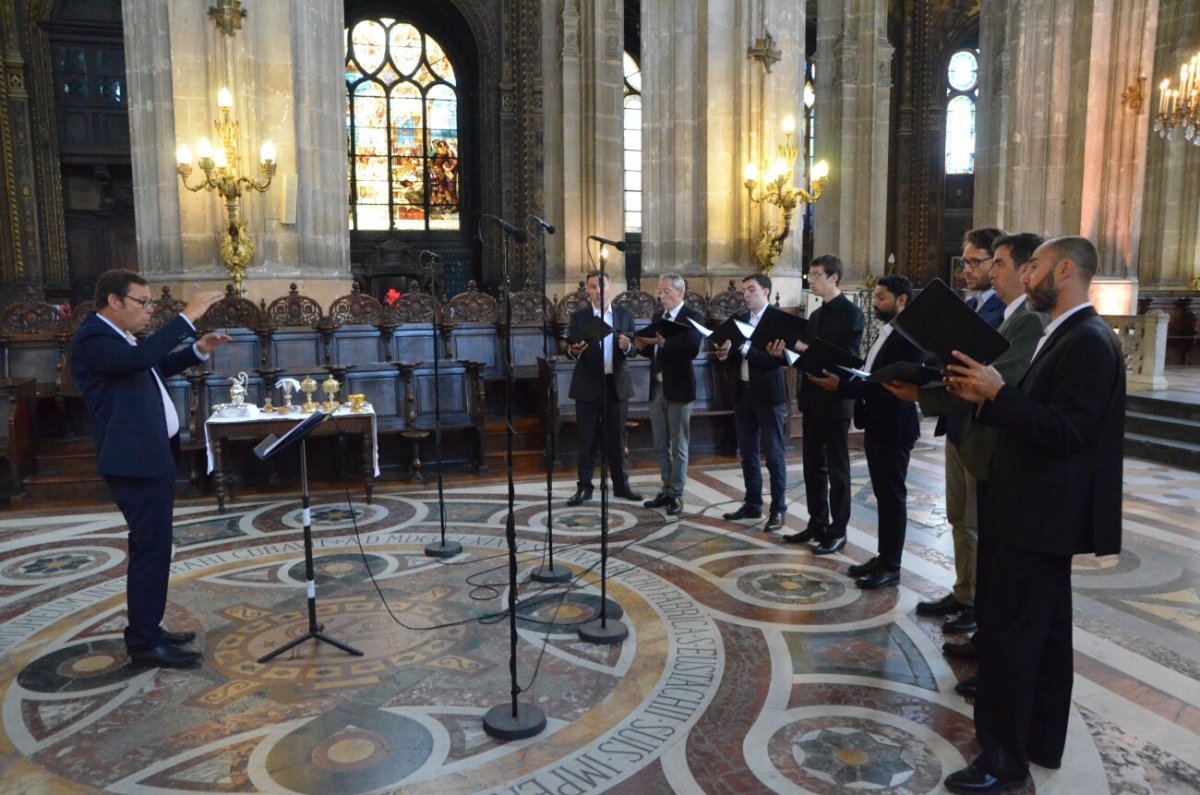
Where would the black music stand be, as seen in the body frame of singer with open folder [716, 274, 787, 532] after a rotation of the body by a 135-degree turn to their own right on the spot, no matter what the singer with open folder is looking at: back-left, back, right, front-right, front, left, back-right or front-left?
back-left

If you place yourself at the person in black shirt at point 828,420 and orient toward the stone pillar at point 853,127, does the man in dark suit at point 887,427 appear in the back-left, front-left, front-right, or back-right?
back-right

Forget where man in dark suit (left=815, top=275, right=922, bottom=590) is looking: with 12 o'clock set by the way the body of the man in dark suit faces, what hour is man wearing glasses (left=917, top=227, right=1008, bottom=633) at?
The man wearing glasses is roughly at 8 o'clock from the man in dark suit.

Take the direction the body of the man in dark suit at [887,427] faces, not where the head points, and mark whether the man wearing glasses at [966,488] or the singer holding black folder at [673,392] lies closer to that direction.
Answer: the singer holding black folder

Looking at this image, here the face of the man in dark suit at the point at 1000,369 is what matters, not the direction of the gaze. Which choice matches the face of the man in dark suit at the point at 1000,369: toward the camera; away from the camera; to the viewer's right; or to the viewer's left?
to the viewer's left

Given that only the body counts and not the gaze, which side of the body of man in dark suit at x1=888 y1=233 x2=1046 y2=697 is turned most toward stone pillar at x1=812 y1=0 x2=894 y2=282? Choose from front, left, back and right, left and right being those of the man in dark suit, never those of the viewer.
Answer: right

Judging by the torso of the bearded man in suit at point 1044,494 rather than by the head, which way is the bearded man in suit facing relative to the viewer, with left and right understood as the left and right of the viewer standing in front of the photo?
facing to the left of the viewer

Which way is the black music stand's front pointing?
to the viewer's left

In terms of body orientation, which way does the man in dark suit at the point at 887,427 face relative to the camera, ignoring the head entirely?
to the viewer's left

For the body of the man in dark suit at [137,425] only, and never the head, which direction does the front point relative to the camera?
to the viewer's right

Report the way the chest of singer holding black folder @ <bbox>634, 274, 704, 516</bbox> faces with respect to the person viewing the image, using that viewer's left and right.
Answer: facing the viewer and to the left of the viewer

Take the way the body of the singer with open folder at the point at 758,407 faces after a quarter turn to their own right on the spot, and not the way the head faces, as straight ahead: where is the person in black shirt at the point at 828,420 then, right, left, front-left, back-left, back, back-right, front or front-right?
back

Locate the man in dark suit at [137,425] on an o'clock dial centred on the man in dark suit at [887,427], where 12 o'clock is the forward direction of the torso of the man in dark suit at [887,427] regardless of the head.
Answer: the man in dark suit at [137,425] is roughly at 11 o'clock from the man in dark suit at [887,427].

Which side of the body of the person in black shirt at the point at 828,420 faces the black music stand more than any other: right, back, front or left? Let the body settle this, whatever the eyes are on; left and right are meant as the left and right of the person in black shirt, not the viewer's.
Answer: front

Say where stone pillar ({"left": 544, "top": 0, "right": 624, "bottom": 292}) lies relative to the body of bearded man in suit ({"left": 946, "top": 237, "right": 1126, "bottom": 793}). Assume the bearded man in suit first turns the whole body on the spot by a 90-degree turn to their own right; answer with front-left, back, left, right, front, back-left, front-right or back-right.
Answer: front-left

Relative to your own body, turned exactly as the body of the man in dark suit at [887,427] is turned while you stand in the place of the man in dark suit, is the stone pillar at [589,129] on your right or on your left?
on your right

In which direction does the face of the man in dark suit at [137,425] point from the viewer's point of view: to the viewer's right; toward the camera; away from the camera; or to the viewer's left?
to the viewer's right

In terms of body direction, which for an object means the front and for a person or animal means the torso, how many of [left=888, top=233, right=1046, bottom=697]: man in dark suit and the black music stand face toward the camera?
0

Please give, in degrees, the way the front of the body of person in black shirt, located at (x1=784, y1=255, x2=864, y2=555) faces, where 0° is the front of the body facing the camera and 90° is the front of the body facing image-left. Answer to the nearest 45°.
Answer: approximately 45°

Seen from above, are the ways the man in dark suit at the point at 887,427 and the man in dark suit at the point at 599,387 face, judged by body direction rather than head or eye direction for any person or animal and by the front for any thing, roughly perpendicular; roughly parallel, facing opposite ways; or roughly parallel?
roughly perpendicular

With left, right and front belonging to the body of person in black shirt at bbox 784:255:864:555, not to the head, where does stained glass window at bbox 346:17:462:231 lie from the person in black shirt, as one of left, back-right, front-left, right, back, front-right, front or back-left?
right
